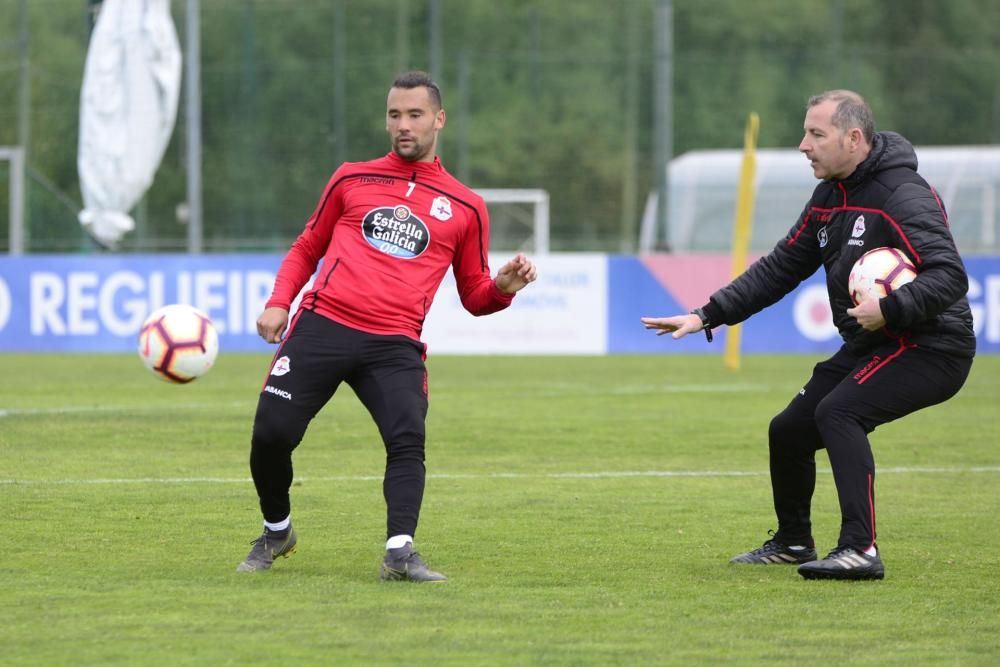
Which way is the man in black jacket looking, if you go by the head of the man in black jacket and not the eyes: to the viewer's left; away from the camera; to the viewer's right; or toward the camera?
to the viewer's left

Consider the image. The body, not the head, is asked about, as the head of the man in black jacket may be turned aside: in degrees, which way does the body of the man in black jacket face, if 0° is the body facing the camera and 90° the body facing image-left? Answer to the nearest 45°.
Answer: approximately 45°

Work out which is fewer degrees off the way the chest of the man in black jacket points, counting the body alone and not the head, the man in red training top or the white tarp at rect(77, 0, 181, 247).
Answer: the man in red training top

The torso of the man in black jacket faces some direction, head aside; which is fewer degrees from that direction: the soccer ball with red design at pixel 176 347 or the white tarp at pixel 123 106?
the soccer ball with red design

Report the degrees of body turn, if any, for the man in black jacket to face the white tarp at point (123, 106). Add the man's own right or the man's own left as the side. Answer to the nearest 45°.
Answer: approximately 90° to the man's own right

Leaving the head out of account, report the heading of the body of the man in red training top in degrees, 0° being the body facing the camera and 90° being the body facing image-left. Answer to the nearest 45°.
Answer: approximately 0°

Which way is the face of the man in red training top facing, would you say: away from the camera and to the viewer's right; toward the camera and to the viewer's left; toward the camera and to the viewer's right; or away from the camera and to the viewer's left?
toward the camera and to the viewer's left

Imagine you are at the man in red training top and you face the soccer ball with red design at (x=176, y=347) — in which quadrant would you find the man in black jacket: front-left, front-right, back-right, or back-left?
back-left

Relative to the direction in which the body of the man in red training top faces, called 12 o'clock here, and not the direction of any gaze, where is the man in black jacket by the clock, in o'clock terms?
The man in black jacket is roughly at 9 o'clock from the man in red training top.

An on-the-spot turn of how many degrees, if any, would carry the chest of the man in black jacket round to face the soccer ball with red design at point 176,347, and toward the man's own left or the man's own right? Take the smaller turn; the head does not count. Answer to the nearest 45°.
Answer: approximately 45° to the man's own right

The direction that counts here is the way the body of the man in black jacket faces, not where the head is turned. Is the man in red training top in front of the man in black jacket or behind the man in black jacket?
in front

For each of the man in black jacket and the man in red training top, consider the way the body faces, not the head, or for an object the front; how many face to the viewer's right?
0
